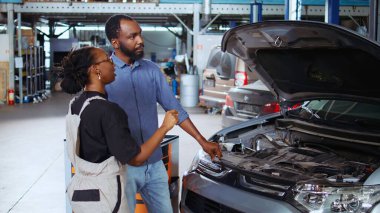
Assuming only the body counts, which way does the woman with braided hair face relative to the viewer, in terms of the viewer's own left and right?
facing away from the viewer and to the right of the viewer

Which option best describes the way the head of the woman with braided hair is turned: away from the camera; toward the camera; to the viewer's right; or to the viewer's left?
to the viewer's right

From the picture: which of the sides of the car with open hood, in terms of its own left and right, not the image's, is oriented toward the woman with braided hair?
front

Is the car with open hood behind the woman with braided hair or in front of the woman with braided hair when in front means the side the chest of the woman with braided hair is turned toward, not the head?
in front

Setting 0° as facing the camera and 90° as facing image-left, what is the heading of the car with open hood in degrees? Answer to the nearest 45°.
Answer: approximately 45°

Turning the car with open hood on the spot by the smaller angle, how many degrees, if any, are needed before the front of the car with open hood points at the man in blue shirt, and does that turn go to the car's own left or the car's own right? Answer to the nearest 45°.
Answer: approximately 45° to the car's own right

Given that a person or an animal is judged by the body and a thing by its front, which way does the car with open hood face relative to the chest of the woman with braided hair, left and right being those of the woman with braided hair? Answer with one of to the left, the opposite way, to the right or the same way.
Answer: the opposite way
